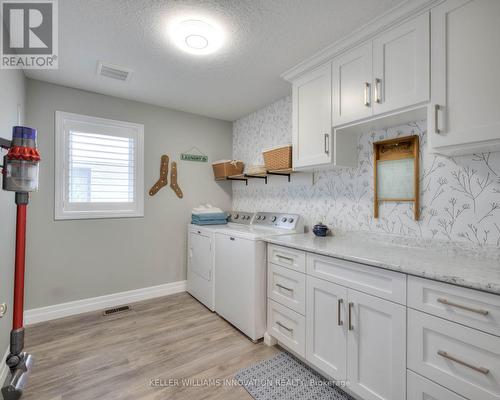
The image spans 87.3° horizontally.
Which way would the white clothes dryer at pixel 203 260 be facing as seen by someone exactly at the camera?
facing the viewer and to the left of the viewer

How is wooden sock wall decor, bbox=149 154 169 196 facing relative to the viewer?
toward the camera

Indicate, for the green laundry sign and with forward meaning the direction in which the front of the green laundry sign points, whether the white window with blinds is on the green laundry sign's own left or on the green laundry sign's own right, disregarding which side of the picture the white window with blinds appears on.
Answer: on the green laundry sign's own right

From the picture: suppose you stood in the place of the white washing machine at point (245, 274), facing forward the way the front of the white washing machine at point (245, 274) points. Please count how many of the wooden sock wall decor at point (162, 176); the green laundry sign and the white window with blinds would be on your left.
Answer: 0

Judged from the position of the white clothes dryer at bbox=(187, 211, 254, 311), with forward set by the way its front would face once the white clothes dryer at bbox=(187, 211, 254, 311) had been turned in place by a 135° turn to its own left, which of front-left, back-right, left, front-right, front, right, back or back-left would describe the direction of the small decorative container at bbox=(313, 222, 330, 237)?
front-right

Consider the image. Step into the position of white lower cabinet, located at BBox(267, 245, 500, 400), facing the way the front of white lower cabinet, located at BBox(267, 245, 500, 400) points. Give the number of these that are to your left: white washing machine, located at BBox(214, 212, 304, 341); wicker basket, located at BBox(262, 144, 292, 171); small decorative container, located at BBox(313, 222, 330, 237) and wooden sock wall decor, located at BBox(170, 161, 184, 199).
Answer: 0

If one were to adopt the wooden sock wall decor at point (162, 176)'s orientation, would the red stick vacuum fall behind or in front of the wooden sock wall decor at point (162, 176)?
in front

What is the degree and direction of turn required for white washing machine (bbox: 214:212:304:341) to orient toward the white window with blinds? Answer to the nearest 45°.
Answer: approximately 45° to its right

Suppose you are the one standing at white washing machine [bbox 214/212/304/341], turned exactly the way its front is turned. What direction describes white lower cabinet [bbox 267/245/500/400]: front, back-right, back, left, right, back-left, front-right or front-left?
left

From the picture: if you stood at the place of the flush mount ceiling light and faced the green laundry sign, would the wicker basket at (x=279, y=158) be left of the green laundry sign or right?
right

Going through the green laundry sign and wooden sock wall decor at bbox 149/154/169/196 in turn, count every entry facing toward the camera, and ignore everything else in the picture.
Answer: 2

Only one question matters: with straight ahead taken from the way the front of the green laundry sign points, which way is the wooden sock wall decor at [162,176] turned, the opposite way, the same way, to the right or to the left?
the same way

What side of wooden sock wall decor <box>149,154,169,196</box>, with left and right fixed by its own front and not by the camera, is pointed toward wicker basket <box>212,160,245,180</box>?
left

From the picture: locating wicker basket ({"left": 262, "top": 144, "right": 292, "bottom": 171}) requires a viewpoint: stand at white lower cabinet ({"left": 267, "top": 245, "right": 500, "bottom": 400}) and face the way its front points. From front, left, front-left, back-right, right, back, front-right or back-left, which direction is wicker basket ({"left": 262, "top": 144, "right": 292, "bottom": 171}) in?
right

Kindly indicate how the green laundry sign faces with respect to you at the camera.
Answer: facing the viewer

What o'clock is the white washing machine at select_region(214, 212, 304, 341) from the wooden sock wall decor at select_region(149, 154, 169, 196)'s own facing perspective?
The white washing machine is roughly at 11 o'clock from the wooden sock wall decor.
